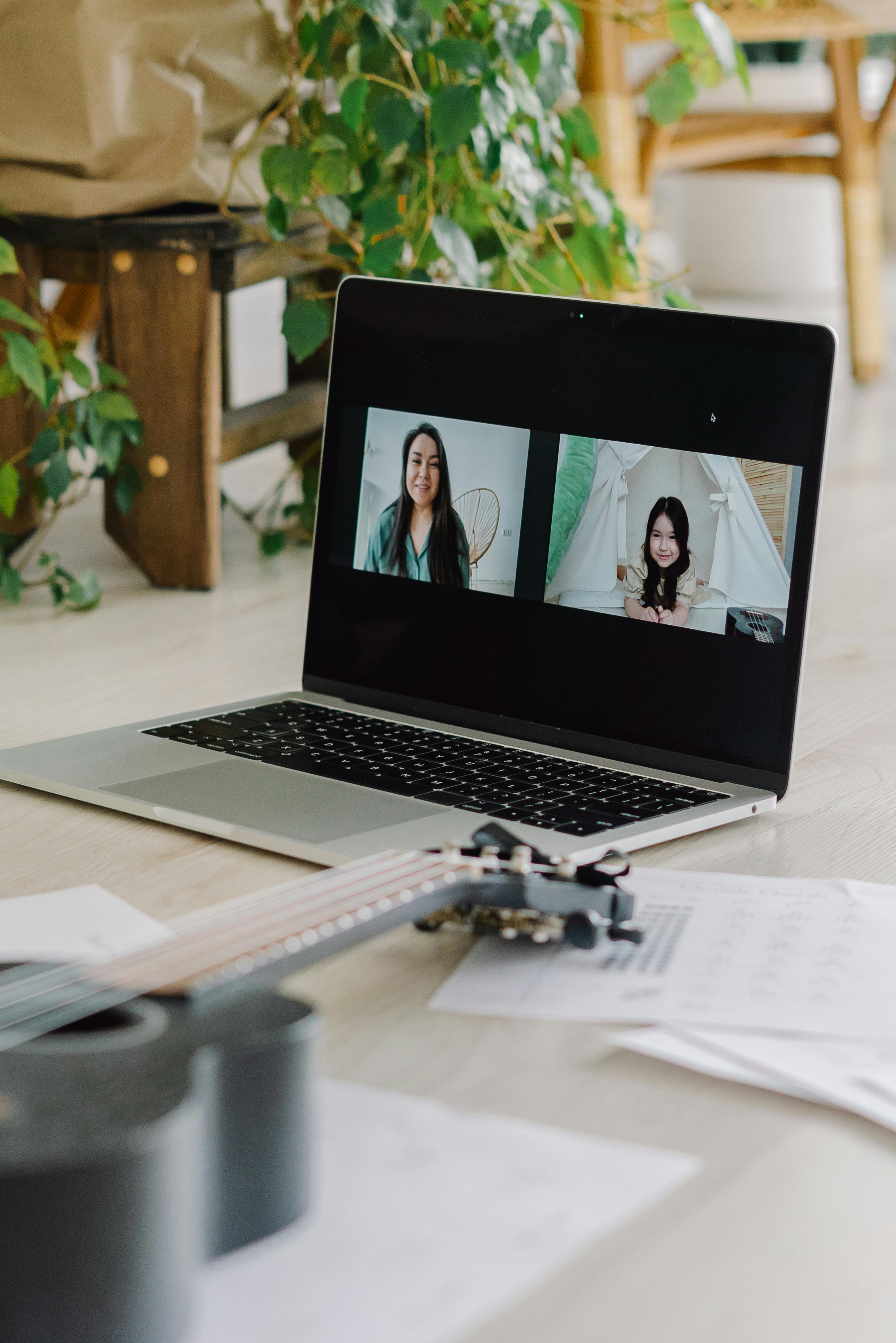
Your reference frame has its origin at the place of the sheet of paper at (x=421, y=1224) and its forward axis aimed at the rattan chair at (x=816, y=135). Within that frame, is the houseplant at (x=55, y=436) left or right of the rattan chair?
left

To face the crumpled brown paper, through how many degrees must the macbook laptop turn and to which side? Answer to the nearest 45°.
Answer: approximately 90° to its right
